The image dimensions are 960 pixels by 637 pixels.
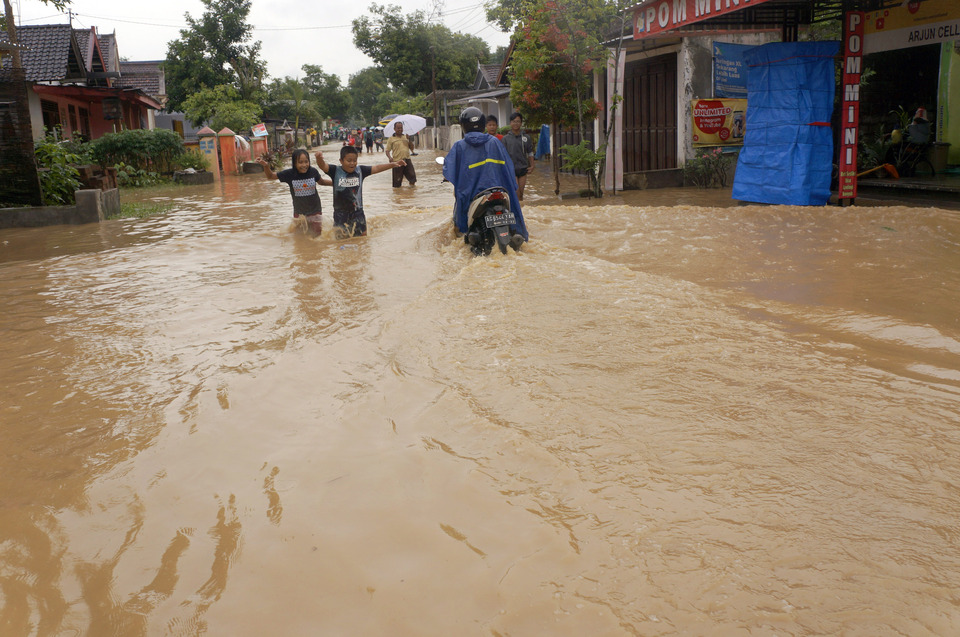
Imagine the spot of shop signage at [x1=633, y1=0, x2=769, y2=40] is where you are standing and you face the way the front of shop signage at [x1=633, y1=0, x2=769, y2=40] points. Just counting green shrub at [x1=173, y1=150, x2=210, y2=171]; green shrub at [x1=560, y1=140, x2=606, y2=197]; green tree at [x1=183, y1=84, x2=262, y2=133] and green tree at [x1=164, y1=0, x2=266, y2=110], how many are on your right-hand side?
4

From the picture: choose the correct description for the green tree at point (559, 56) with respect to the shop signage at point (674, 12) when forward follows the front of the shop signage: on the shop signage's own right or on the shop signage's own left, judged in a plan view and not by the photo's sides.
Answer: on the shop signage's own right

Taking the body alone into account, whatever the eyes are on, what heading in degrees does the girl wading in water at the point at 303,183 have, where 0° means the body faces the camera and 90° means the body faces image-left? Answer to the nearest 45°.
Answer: approximately 0°

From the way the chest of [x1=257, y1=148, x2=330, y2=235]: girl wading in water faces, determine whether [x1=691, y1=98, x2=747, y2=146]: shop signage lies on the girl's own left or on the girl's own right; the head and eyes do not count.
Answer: on the girl's own left

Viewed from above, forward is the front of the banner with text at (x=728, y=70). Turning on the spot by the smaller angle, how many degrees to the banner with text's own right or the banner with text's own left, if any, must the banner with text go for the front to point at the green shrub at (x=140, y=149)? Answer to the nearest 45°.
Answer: approximately 90° to the banner with text's own right
